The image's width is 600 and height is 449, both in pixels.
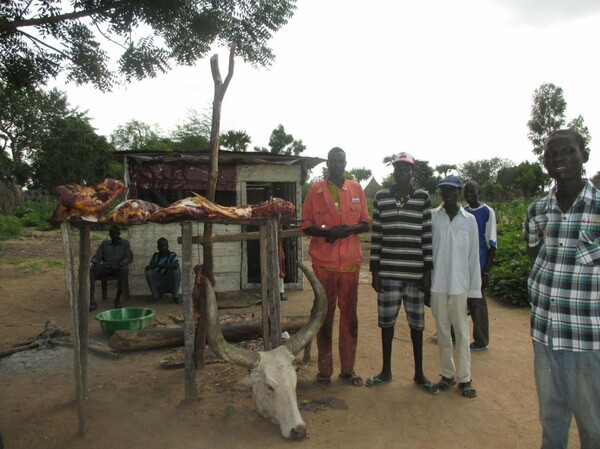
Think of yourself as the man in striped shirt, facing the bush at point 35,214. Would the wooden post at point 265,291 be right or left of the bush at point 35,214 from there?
left

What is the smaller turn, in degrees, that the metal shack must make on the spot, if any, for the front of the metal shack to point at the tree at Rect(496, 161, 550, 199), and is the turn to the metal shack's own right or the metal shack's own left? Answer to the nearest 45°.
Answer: approximately 135° to the metal shack's own left

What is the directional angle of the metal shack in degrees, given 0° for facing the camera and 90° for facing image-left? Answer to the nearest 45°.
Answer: approximately 0°

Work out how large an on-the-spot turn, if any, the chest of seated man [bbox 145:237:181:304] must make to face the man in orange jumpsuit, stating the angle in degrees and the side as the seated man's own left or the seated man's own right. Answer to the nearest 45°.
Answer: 0° — they already face them

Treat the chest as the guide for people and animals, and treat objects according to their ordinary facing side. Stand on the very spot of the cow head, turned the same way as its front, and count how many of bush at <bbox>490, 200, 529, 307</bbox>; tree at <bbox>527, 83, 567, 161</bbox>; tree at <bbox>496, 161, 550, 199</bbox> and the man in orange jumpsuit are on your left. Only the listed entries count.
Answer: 4

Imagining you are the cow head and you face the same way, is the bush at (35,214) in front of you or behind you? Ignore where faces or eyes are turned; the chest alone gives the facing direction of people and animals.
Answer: behind

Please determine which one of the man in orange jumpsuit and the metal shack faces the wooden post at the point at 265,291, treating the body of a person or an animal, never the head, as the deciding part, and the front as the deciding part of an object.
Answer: the metal shack

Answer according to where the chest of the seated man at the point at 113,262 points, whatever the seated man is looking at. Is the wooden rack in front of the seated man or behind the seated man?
in front

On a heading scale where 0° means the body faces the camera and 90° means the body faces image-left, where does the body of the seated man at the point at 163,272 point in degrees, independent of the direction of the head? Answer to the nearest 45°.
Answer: approximately 0°

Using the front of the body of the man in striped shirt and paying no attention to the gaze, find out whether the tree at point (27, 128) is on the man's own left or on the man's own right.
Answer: on the man's own right
